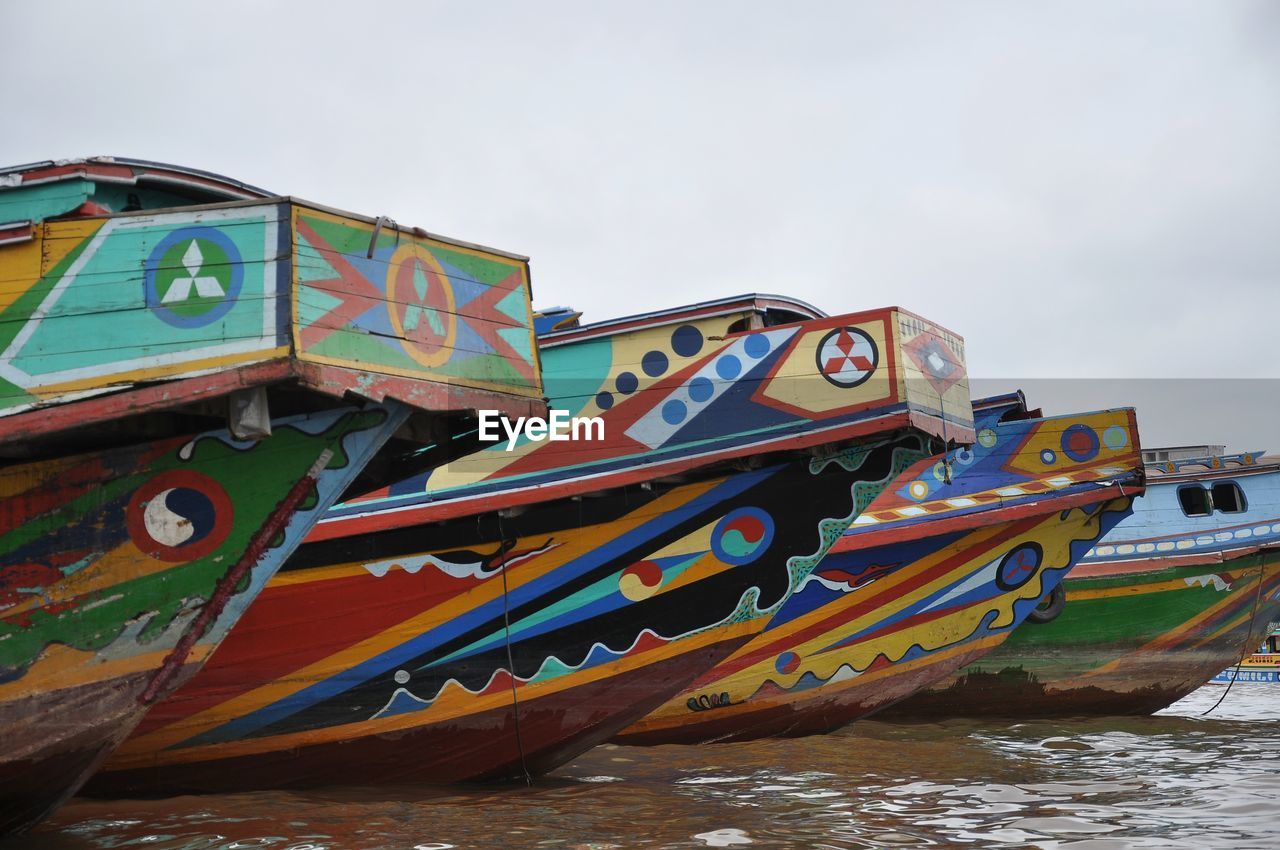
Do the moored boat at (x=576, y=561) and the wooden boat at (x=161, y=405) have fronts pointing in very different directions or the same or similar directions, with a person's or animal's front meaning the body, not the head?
same or similar directions

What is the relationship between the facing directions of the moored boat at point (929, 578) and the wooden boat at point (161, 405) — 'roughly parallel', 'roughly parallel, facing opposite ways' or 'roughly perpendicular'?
roughly parallel

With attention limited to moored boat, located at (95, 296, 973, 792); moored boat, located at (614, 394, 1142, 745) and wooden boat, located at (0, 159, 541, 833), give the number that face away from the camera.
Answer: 0
